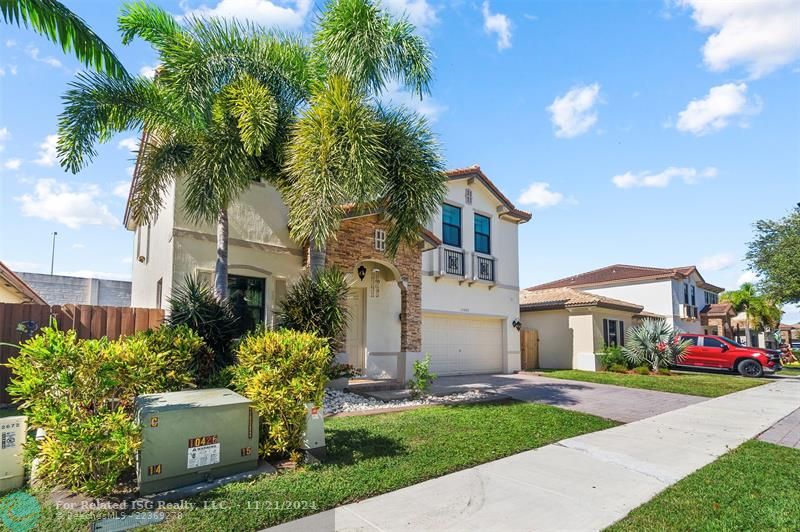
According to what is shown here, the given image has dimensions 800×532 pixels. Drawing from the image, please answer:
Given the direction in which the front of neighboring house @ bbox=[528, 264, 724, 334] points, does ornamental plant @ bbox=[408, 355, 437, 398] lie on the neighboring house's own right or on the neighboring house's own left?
on the neighboring house's own right

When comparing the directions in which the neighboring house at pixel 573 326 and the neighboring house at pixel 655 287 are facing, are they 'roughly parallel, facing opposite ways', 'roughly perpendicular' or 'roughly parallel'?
roughly parallel

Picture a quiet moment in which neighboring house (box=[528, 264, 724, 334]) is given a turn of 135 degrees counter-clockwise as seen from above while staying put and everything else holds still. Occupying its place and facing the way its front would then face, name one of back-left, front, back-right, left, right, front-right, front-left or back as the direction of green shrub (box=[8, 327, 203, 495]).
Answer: back

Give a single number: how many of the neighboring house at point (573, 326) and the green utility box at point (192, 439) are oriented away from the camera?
0

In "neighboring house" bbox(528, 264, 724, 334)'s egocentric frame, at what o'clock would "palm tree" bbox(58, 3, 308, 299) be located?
The palm tree is roughly at 2 o'clock from the neighboring house.

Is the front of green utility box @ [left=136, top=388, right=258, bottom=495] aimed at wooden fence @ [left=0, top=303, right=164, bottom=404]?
no

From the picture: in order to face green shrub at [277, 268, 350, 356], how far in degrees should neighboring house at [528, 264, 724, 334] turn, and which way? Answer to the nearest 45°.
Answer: approximately 45° to its right

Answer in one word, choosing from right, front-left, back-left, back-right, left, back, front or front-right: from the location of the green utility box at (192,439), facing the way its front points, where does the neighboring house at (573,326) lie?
left

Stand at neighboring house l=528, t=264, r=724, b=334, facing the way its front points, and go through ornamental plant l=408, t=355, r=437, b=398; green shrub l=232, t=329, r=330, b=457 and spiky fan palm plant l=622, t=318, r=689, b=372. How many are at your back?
0

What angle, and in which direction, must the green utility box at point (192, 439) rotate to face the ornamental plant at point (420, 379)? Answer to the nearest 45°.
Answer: approximately 90° to its left

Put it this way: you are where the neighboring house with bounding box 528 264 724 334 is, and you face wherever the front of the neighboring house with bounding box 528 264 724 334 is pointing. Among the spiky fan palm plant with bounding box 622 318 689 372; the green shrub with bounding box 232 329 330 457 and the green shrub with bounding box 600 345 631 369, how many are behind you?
0

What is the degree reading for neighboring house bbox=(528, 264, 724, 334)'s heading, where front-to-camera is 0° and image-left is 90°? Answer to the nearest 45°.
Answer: approximately 315°

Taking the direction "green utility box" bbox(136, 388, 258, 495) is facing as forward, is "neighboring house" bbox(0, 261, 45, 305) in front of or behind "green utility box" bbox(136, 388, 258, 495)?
behind

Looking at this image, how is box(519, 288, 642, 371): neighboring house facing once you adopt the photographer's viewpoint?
facing the viewer and to the right of the viewer
